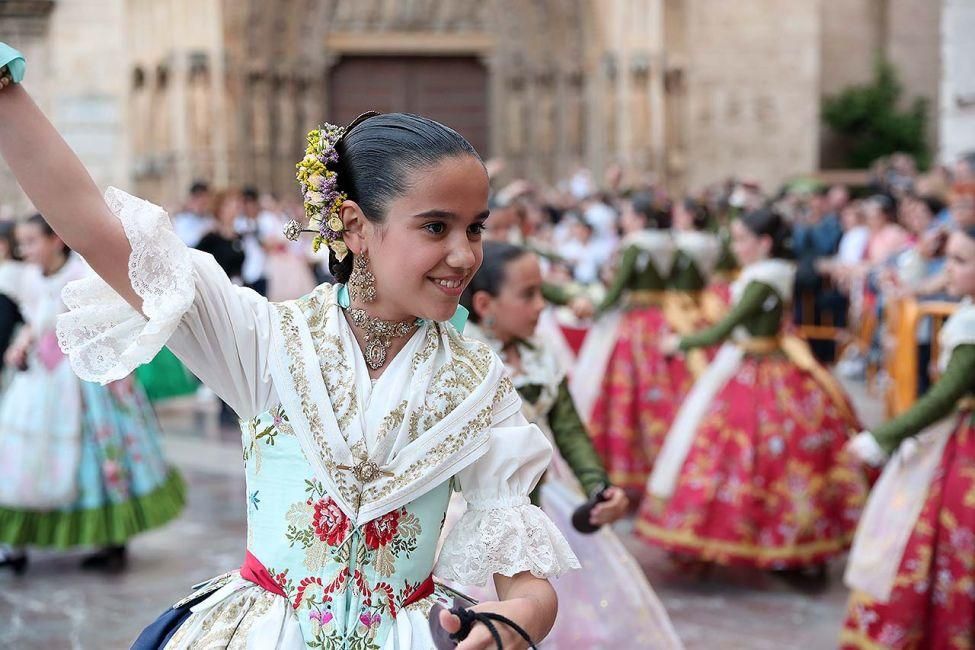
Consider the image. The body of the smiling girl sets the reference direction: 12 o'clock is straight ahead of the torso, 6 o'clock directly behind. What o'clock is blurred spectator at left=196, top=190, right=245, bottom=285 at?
The blurred spectator is roughly at 6 o'clock from the smiling girl.

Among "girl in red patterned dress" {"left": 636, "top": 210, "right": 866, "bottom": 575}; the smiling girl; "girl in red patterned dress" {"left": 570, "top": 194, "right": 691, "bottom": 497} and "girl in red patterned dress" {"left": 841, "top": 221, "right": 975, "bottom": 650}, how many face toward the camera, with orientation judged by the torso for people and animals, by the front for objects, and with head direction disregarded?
1

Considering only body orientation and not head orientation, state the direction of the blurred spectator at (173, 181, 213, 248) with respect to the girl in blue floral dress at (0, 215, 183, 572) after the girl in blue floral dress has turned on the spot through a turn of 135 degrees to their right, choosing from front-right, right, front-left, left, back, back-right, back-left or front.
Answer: front

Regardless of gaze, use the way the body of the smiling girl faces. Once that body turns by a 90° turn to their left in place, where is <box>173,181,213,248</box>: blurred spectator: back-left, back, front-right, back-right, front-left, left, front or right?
left

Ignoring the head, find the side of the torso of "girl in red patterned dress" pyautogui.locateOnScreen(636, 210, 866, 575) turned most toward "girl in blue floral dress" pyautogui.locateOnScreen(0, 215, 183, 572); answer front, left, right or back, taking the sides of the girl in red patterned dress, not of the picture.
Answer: front

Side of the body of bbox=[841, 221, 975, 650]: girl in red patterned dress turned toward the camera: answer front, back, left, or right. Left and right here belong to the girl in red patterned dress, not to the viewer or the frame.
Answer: left

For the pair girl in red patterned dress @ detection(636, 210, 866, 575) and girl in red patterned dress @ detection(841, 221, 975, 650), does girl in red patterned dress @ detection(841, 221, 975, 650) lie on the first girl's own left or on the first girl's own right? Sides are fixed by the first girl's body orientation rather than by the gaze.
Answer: on the first girl's own left

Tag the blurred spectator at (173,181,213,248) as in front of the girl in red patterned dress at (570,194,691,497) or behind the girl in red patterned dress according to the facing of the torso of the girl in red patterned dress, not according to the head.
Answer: in front

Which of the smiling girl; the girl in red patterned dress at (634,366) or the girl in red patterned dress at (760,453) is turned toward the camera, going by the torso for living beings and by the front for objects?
the smiling girl

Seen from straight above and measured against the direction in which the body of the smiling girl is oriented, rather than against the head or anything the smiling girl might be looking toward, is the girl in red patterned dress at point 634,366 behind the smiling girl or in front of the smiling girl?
behind

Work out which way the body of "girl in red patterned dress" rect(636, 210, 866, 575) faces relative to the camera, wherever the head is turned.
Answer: to the viewer's left

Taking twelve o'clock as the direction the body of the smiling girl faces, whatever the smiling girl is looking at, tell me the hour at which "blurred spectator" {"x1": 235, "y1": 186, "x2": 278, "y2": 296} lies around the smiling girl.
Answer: The blurred spectator is roughly at 6 o'clock from the smiling girl.
